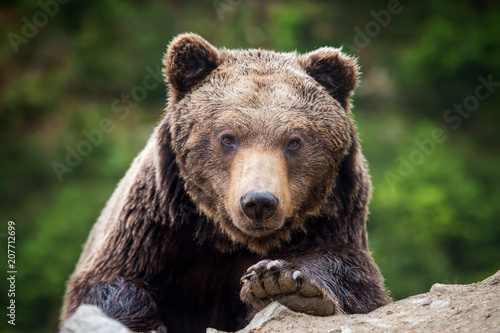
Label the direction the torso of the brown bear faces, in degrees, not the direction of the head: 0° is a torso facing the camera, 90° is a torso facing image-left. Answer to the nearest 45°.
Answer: approximately 0°
